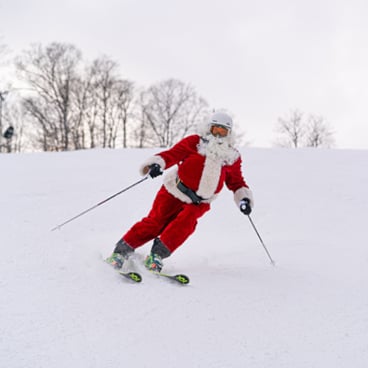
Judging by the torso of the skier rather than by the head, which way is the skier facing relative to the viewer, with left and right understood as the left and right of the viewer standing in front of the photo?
facing the viewer and to the right of the viewer

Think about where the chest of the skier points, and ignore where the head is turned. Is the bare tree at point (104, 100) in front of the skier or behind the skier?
behind
